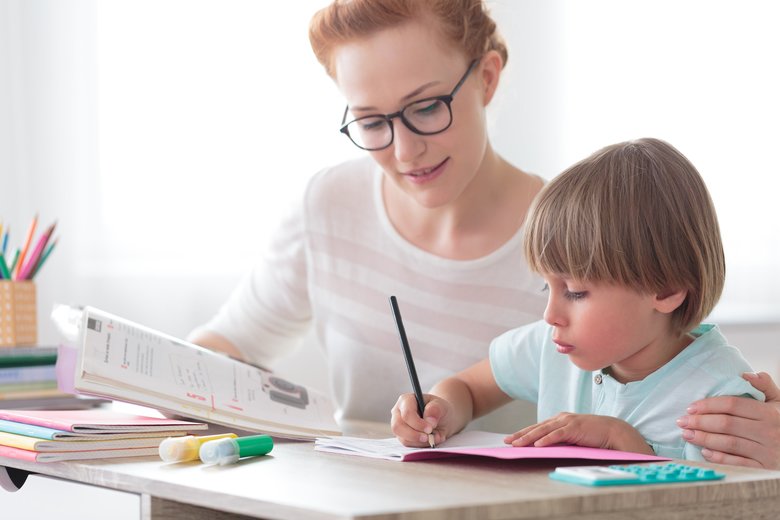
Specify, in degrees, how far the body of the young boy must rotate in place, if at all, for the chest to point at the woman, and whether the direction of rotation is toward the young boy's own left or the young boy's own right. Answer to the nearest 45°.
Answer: approximately 90° to the young boy's own right

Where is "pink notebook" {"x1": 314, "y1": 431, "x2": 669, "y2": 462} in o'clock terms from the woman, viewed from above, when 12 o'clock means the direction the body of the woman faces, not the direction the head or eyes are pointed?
The pink notebook is roughly at 12 o'clock from the woman.

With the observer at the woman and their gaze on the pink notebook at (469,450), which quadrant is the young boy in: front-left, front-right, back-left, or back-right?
front-left

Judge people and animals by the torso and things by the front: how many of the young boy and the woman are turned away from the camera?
0

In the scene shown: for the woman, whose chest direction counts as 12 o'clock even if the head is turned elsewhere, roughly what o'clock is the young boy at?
The young boy is roughly at 11 o'clock from the woman.

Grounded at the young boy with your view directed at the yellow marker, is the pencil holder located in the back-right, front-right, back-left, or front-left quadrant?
front-right

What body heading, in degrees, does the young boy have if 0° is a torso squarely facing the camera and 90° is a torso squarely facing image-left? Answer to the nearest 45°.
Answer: approximately 45°

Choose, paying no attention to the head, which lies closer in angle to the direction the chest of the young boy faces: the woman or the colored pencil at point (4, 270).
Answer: the colored pencil

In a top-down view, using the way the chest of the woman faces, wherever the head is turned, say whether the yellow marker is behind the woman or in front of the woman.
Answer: in front

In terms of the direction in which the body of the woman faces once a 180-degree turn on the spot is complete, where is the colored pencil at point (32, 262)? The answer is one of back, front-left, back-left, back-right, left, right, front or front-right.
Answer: left

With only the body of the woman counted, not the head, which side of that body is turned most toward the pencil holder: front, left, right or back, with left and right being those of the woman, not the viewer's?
right

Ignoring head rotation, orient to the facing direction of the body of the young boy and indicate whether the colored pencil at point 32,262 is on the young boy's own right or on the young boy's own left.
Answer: on the young boy's own right

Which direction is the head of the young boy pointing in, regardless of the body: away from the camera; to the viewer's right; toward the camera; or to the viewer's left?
to the viewer's left

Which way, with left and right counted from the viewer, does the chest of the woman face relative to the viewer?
facing the viewer

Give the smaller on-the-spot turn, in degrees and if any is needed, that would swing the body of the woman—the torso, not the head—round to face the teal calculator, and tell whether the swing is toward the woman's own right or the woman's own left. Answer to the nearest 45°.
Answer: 0° — they already face it

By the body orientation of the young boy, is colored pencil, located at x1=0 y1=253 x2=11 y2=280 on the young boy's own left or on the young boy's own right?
on the young boy's own right

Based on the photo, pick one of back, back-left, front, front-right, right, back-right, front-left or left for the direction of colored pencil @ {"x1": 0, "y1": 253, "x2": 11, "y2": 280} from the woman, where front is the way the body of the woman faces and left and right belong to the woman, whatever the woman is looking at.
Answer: right
